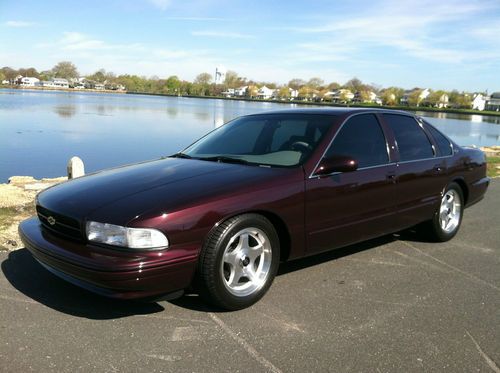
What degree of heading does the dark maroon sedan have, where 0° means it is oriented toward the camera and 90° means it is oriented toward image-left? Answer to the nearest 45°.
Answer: approximately 45°
